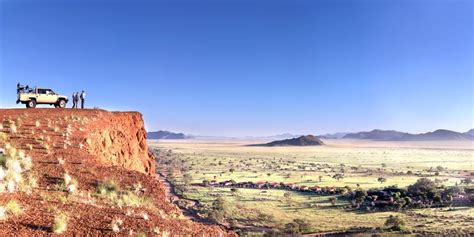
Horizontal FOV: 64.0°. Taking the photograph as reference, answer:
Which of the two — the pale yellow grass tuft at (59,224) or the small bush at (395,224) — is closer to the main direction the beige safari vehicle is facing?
the small bush

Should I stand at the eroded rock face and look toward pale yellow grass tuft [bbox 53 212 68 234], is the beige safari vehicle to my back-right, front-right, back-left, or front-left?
back-right

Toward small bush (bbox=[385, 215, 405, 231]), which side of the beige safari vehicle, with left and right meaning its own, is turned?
front

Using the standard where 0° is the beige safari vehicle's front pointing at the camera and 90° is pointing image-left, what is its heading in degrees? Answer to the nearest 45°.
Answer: approximately 270°

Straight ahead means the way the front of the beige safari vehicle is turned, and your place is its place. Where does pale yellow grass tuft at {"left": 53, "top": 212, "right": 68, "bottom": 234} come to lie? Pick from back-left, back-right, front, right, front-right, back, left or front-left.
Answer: right
